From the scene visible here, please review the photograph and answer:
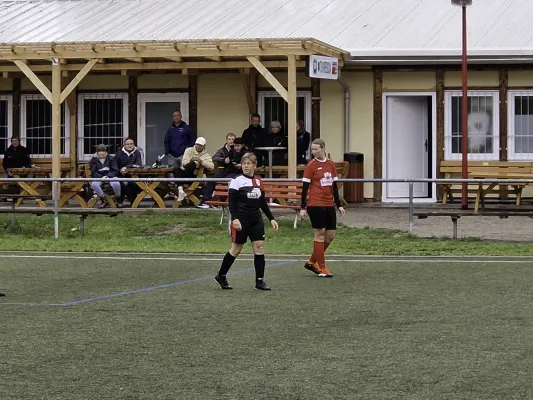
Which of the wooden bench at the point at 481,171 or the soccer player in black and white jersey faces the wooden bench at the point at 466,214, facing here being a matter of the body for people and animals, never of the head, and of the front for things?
the wooden bench at the point at 481,171

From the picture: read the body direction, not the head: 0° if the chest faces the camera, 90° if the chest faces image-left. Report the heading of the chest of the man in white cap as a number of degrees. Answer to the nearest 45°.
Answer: approximately 45°

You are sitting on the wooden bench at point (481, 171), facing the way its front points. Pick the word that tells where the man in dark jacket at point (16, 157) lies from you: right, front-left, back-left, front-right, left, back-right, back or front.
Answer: right

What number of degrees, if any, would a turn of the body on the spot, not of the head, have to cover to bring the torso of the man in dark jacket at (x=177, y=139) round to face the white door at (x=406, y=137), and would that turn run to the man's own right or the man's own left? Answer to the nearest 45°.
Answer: approximately 90° to the man's own left

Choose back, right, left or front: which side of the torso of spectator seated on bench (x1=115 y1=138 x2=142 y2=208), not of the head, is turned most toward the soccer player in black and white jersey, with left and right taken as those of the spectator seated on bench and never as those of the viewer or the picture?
front

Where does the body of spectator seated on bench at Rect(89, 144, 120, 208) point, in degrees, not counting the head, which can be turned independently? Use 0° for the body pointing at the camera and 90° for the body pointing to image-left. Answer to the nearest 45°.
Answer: approximately 0°

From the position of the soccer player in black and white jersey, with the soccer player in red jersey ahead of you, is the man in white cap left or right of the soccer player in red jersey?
left

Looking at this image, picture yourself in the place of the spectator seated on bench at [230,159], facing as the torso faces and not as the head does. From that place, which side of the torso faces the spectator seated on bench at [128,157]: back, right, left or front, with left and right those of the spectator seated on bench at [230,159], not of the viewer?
right

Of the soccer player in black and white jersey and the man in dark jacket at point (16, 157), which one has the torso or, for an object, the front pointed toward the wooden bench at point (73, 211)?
the man in dark jacket

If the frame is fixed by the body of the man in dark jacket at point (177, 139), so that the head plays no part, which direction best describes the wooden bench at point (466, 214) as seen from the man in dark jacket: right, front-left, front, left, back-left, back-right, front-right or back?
front-left

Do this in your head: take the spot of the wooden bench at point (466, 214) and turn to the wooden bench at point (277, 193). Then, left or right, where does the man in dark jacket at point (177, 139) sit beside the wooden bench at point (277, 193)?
right

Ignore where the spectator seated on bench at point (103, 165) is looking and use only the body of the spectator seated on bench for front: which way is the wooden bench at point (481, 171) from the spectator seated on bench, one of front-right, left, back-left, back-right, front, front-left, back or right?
left

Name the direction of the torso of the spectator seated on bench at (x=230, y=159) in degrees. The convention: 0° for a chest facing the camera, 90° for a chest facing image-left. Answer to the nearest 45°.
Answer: approximately 45°
